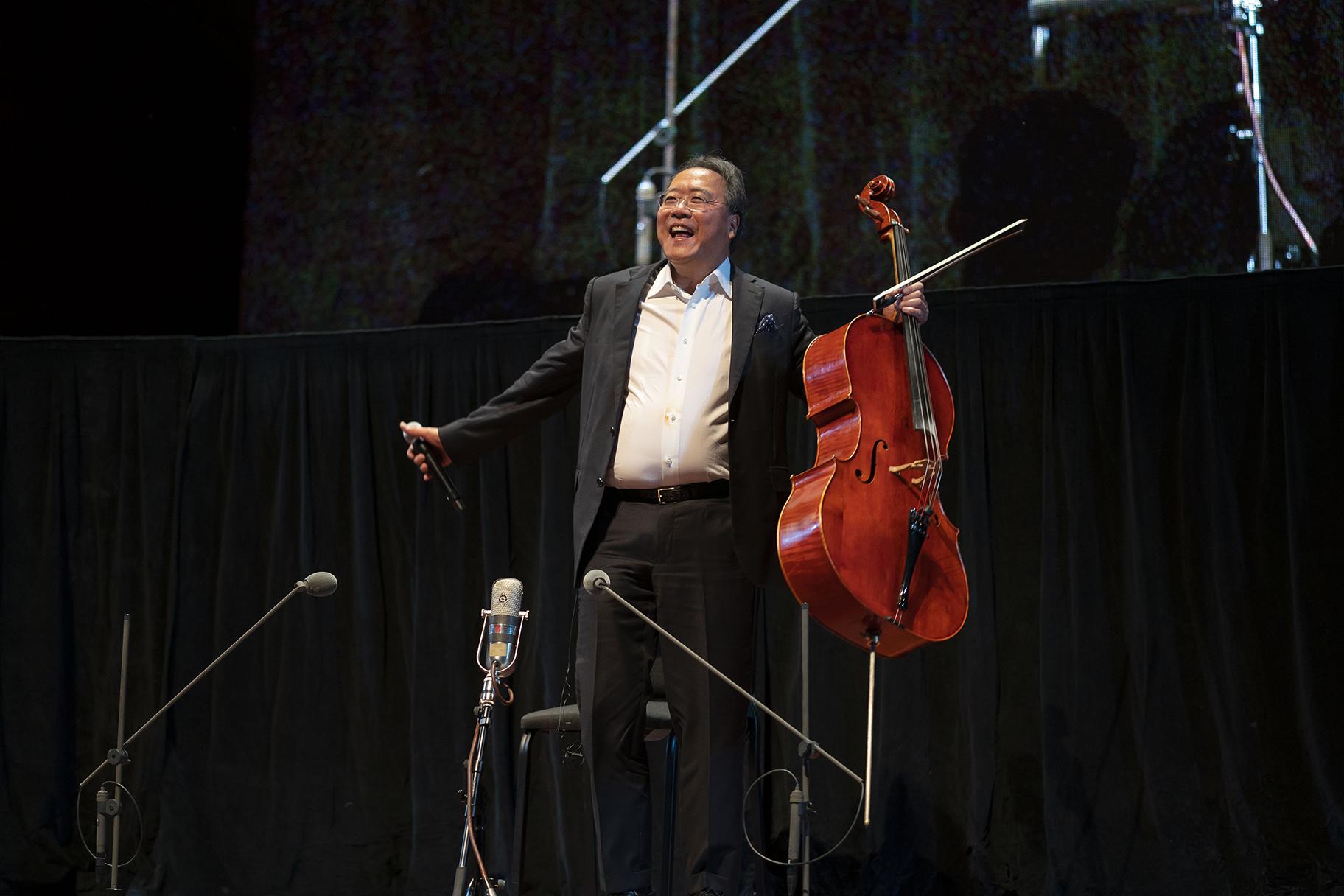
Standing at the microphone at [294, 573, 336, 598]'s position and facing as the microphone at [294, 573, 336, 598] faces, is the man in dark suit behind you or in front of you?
in front

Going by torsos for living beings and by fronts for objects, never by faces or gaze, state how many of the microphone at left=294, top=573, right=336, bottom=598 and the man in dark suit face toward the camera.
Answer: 1

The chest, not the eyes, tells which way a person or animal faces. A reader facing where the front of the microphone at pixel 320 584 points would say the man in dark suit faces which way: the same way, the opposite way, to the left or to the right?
to the right

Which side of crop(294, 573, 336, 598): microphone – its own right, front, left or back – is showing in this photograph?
right

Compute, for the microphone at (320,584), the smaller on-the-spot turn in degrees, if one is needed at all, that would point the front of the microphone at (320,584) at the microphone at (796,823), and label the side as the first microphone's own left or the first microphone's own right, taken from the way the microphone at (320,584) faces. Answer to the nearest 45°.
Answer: approximately 45° to the first microphone's own right

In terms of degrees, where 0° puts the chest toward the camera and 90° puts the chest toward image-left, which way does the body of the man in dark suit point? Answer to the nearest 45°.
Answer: approximately 0°
